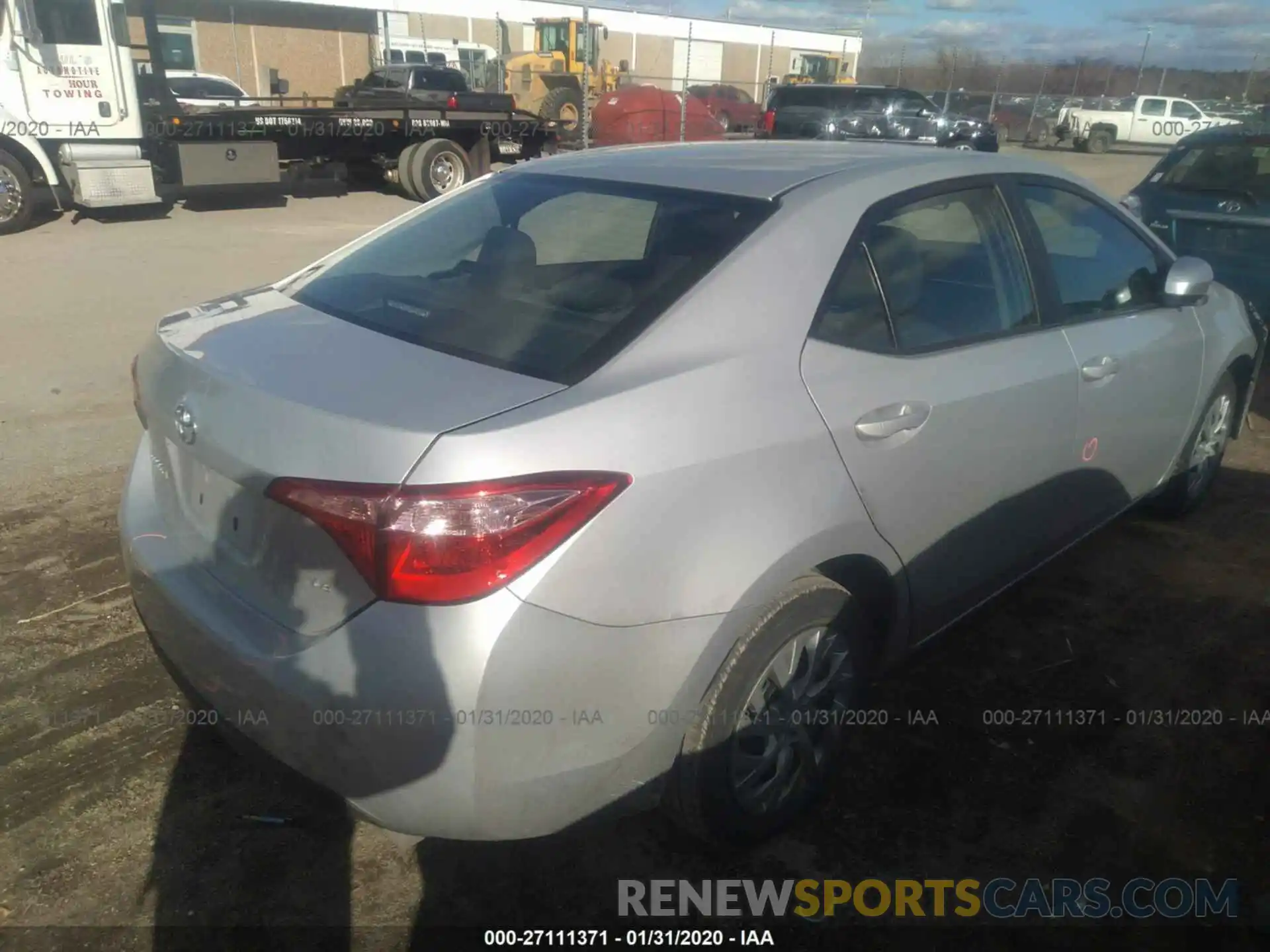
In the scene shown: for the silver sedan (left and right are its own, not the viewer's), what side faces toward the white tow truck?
left

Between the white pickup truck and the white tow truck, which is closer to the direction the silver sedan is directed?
the white pickup truck

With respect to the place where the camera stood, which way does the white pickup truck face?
facing to the right of the viewer

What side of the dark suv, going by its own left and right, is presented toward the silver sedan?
right

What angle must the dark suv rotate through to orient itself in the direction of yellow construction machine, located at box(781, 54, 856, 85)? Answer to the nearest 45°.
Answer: approximately 90° to its left

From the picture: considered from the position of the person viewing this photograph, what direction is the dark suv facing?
facing to the right of the viewer

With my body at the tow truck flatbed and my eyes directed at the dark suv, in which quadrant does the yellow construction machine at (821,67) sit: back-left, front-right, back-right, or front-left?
front-left

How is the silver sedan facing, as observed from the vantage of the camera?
facing away from the viewer and to the right of the viewer

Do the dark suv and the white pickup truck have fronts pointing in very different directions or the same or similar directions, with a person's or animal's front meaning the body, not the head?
same or similar directions
